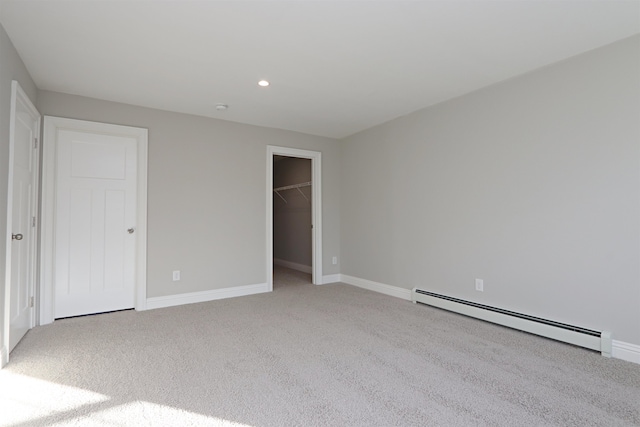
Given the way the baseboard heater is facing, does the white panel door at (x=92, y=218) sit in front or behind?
in front

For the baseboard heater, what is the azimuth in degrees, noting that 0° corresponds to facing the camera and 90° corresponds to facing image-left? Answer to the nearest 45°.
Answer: approximately 45°
